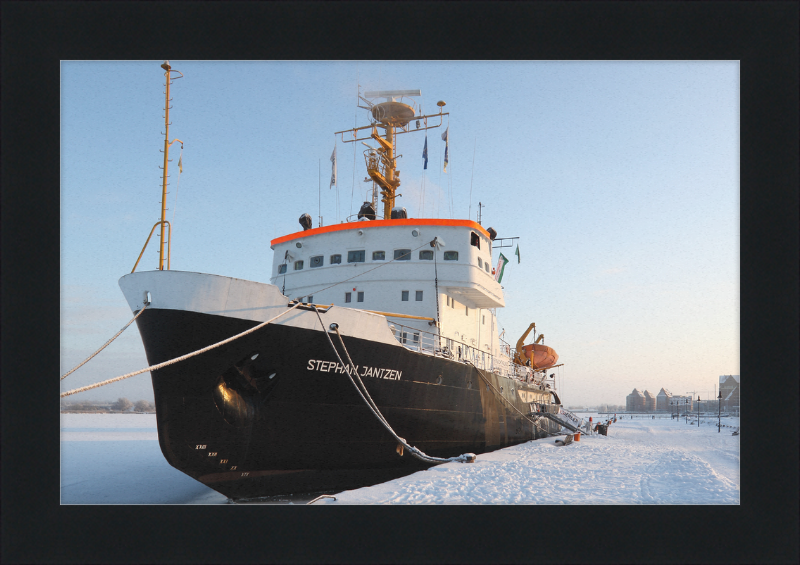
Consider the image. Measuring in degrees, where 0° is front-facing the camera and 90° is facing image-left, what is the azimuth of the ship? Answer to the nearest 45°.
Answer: approximately 45°

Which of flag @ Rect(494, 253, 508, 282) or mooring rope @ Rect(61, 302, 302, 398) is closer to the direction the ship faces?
the mooring rope
